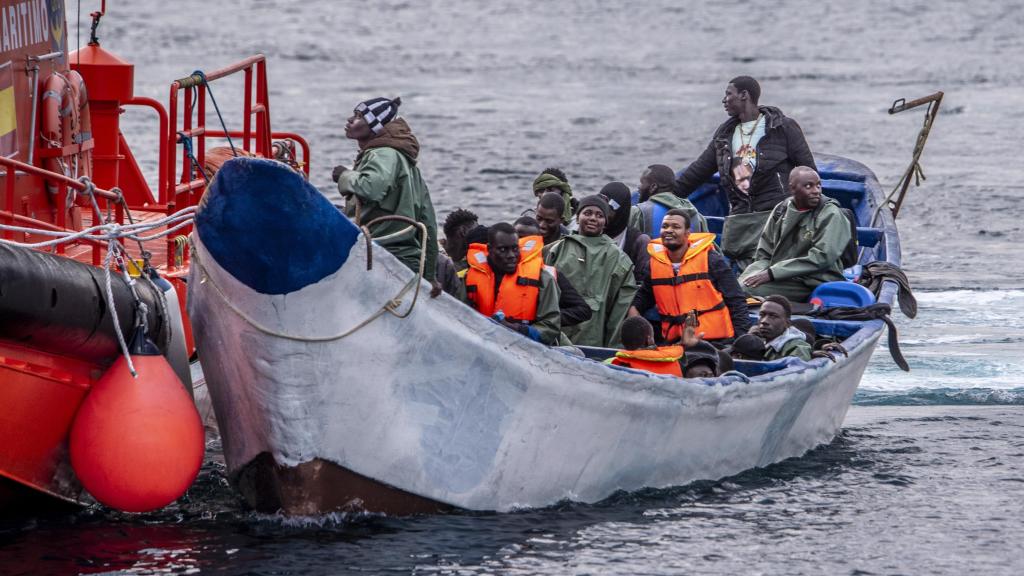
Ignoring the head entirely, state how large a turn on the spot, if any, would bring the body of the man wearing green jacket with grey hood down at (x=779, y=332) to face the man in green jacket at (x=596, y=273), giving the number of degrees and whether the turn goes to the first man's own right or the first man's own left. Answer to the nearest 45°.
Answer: approximately 45° to the first man's own right

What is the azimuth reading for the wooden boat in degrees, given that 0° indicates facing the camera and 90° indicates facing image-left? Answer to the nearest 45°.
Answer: approximately 45°

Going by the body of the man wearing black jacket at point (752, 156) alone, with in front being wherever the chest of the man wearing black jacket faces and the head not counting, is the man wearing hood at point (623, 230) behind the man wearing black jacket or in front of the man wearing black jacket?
in front

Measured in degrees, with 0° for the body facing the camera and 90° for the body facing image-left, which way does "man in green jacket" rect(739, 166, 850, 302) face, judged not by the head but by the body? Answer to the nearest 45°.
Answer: approximately 45°

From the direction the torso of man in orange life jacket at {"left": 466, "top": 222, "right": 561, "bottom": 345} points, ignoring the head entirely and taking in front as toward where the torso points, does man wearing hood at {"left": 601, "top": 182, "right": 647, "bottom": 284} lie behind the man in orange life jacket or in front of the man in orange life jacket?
behind

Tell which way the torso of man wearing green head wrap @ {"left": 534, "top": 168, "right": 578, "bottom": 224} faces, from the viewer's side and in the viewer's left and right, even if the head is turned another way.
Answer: facing the viewer and to the left of the viewer

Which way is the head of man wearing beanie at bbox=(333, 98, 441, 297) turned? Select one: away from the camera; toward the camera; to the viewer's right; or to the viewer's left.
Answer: to the viewer's left

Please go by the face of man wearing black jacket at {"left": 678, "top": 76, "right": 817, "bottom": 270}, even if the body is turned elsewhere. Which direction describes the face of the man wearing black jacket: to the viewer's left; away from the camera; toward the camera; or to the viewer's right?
to the viewer's left

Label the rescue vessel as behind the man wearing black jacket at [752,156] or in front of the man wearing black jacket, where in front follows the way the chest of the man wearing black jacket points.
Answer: in front
